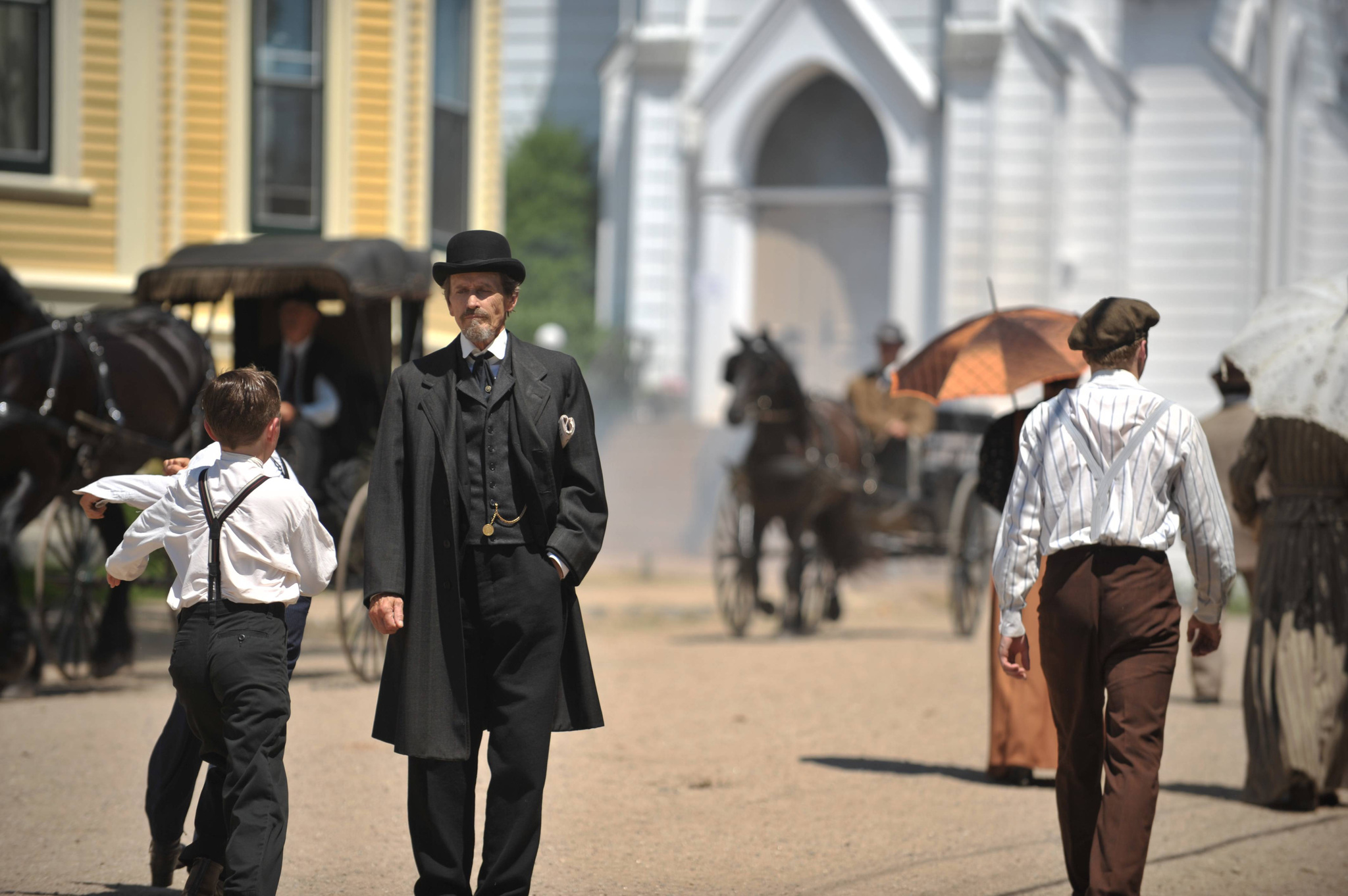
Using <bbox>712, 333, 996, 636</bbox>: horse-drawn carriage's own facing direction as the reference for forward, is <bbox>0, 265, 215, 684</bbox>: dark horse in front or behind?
in front

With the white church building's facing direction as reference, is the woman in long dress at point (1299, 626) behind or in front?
in front

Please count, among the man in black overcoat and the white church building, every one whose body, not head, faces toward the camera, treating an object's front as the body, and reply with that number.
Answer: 2

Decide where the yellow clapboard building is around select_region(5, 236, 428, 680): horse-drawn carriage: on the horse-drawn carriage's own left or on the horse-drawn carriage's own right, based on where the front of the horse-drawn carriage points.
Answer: on the horse-drawn carriage's own right

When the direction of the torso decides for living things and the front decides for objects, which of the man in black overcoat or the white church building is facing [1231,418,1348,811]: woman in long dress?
the white church building

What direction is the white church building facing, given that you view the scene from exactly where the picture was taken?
facing the viewer

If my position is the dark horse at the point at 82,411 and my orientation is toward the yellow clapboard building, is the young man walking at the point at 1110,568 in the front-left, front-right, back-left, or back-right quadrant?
back-right

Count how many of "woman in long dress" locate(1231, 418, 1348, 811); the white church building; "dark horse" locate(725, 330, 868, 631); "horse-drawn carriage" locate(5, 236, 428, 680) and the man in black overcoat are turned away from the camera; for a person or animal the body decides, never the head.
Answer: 1

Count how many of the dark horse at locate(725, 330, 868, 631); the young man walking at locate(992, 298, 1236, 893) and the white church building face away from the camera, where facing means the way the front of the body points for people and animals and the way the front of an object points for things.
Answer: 1

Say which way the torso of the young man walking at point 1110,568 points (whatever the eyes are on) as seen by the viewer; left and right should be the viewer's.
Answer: facing away from the viewer

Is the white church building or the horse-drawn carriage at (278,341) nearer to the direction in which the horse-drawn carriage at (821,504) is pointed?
the horse-drawn carriage

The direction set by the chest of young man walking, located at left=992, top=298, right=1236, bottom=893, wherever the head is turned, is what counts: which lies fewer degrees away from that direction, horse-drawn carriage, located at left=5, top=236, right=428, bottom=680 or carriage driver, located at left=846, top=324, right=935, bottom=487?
the carriage driver

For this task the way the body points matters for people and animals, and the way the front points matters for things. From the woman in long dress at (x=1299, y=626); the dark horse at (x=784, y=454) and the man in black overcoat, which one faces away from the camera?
the woman in long dress

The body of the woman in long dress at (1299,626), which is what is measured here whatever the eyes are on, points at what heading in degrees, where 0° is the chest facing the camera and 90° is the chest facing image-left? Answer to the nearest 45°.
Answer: approximately 180°

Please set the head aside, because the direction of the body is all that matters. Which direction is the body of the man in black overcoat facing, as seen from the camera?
toward the camera

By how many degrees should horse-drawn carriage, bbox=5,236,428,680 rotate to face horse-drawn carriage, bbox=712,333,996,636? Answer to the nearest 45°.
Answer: approximately 180°

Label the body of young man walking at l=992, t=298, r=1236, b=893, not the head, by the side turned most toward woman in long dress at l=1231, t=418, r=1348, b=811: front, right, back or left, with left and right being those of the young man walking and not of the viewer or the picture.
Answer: front

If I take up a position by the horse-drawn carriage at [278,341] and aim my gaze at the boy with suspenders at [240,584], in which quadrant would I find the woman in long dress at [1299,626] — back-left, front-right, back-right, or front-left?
front-left
